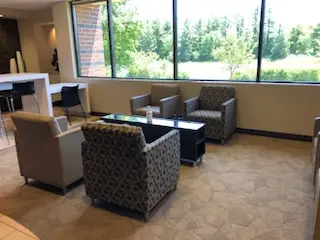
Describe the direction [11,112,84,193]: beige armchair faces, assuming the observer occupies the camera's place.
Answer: facing away from the viewer and to the right of the viewer

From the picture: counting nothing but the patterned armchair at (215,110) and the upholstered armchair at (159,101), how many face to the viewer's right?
0

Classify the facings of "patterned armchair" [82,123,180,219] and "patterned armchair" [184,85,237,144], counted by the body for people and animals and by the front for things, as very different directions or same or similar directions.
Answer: very different directions

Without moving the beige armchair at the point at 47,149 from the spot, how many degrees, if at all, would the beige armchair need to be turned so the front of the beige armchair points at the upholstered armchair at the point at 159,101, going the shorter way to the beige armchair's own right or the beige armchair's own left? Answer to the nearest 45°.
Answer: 0° — it already faces it

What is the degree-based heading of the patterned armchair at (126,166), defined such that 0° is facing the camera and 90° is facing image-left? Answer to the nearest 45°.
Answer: approximately 225°

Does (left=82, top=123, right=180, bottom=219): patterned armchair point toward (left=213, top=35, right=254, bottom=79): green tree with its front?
yes

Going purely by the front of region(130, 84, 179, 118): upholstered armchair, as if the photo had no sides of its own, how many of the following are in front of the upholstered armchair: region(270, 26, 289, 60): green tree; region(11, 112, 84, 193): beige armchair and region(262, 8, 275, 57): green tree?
1

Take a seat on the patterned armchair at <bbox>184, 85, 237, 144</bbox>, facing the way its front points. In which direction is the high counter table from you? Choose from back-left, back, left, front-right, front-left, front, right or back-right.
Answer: front-right

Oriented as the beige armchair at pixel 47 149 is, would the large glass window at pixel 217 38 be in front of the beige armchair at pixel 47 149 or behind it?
in front

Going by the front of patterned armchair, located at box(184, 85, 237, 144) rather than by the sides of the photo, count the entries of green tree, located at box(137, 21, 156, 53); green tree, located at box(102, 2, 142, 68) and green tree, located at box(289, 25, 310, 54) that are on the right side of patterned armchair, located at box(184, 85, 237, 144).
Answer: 2

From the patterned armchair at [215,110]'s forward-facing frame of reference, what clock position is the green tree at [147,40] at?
The green tree is roughly at 5 o'clock from the patterned armchair.

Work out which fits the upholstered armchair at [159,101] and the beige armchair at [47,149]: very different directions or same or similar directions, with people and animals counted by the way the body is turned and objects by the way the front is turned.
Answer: very different directions

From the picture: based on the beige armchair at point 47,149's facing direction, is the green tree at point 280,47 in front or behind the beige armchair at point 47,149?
in front

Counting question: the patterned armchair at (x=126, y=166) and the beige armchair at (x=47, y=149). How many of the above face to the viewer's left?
0

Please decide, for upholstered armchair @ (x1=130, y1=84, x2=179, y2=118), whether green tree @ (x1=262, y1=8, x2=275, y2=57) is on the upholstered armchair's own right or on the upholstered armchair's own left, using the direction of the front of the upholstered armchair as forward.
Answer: on the upholstered armchair's own left
